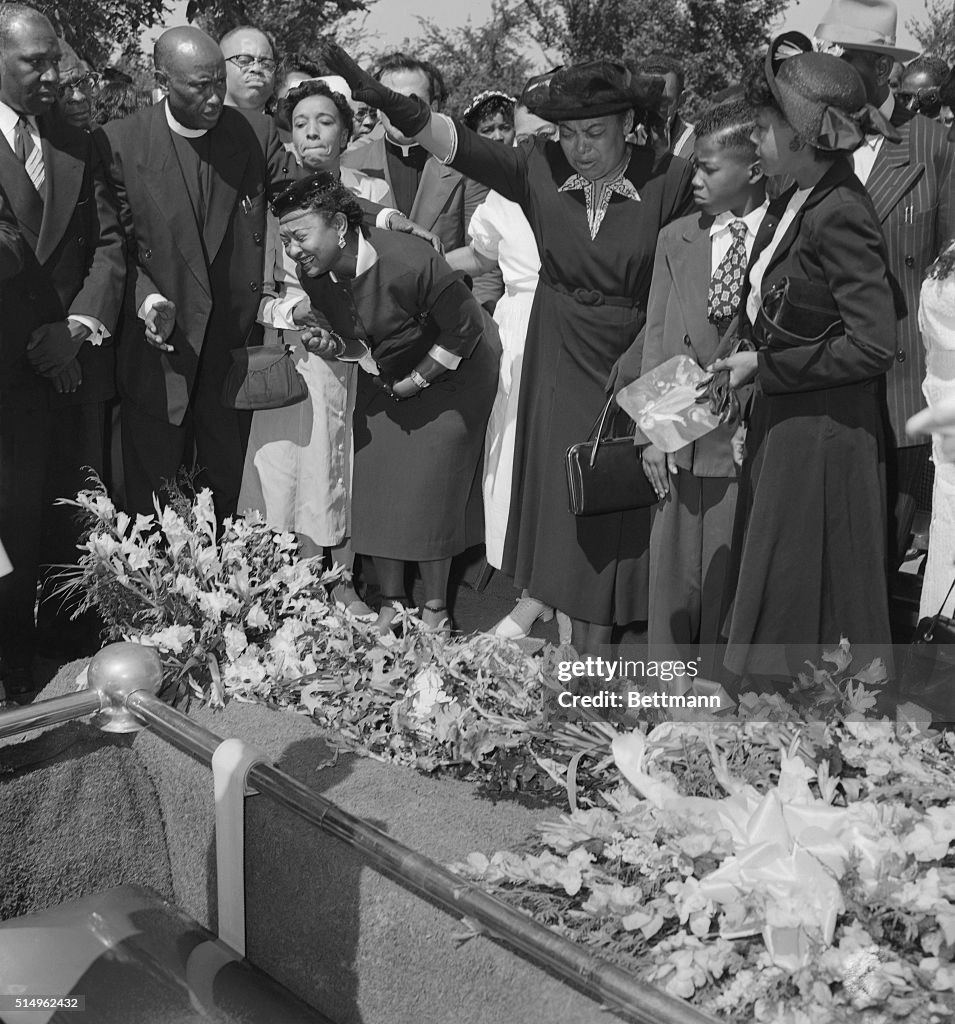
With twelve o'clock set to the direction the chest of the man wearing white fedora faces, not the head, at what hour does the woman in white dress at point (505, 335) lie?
The woman in white dress is roughly at 2 o'clock from the man wearing white fedora.

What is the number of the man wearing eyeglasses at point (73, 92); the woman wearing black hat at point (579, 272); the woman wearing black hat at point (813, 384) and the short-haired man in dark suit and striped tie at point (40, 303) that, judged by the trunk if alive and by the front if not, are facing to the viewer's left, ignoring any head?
1

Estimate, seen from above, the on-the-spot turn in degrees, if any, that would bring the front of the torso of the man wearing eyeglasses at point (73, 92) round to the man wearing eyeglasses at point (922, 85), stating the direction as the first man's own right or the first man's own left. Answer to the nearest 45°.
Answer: approximately 90° to the first man's own left

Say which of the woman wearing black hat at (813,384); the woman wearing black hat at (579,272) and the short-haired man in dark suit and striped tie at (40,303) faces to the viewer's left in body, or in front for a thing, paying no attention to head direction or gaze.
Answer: the woman wearing black hat at (813,384)

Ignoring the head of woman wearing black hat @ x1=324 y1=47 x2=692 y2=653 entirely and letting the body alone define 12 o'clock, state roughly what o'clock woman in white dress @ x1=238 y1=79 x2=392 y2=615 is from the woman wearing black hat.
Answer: The woman in white dress is roughly at 4 o'clock from the woman wearing black hat.

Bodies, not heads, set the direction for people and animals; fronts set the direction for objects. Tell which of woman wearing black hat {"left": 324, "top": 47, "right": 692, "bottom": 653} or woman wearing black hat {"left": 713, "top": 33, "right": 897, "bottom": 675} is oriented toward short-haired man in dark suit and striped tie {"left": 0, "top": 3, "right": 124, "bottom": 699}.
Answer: woman wearing black hat {"left": 713, "top": 33, "right": 897, "bottom": 675}

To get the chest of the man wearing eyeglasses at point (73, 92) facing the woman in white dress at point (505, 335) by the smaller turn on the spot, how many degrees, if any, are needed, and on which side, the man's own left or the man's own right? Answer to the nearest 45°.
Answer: approximately 45° to the man's own left

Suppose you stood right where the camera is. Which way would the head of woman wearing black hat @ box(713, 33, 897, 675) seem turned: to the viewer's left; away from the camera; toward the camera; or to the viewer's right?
to the viewer's left

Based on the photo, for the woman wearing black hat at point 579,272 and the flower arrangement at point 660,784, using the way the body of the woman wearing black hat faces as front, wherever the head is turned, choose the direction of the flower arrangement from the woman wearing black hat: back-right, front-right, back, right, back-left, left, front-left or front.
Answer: front

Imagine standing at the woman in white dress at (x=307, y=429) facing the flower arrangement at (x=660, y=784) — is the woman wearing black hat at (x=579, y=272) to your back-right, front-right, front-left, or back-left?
front-left

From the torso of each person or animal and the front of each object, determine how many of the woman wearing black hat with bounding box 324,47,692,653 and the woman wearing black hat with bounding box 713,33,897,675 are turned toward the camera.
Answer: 1

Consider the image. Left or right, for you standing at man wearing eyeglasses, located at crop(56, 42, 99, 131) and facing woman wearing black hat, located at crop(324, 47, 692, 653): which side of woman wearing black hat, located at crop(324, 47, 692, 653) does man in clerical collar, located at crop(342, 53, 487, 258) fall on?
left

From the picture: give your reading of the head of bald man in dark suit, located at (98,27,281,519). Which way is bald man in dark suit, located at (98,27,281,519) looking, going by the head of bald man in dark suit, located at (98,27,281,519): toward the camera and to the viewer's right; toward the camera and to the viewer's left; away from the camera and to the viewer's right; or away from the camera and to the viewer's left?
toward the camera and to the viewer's right

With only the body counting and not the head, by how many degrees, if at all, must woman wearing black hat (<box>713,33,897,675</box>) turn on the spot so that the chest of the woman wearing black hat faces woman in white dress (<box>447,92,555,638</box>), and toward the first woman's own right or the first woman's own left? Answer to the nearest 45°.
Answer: approximately 45° to the first woman's own right

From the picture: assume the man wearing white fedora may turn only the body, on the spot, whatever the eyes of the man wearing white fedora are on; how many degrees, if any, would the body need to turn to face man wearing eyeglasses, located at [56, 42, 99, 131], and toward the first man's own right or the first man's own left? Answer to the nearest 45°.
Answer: approximately 45° to the first man's own right

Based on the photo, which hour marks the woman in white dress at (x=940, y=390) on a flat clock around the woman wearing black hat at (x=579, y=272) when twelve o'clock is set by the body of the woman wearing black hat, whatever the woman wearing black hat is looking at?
The woman in white dress is roughly at 10 o'clock from the woman wearing black hat.
